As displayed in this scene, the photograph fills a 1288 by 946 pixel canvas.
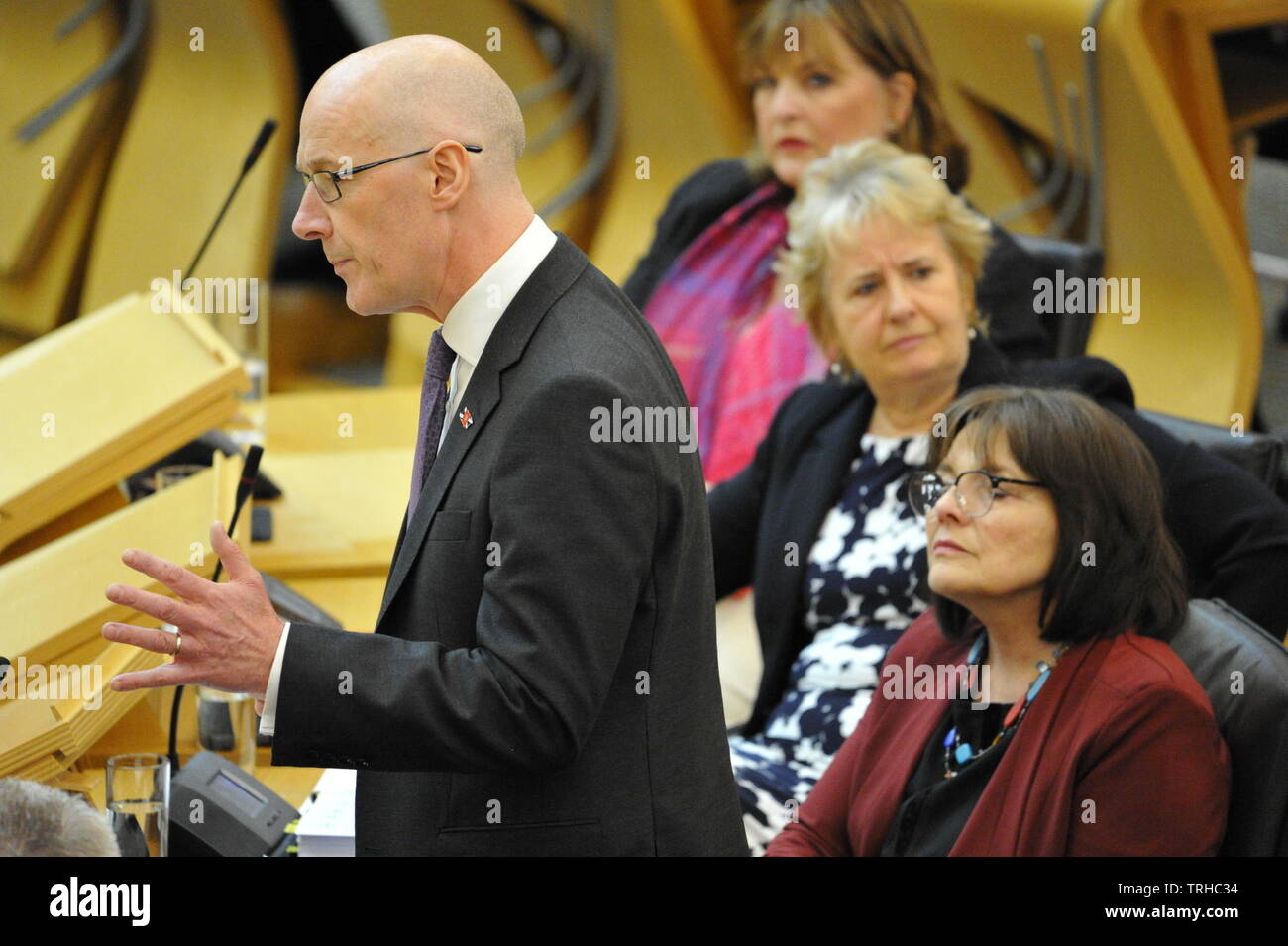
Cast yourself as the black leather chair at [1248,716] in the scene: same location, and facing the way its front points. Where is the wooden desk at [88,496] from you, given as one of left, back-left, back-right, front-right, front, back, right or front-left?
front-right

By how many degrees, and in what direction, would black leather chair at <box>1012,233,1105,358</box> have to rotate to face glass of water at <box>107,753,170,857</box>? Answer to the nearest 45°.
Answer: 0° — it already faces it

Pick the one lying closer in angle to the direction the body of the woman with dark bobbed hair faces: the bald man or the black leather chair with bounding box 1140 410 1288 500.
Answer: the bald man

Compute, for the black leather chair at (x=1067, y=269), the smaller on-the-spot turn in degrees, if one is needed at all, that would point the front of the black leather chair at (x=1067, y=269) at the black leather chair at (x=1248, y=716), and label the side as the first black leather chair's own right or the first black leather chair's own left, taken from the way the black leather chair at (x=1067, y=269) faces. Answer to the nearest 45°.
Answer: approximately 45° to the first black leather chair's own left

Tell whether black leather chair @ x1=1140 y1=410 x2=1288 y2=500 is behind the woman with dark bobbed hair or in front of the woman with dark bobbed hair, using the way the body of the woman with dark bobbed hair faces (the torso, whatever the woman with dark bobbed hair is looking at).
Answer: behind

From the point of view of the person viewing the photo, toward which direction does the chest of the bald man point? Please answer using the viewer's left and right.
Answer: facing to the left of the viewer

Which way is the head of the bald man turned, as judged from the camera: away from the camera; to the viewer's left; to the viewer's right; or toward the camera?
to the viewer's left

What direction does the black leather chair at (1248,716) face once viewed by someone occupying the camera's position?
facing the viewer and to the left of the viewer
